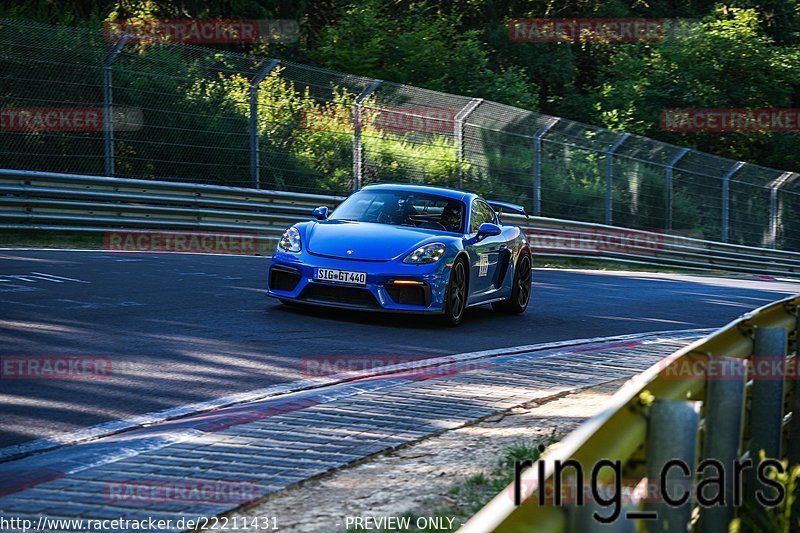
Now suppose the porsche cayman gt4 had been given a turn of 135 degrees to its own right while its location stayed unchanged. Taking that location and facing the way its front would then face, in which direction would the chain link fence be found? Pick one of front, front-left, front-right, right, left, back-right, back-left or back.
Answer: front

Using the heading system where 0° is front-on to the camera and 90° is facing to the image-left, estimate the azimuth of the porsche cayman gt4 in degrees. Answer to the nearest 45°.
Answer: approximately 45°

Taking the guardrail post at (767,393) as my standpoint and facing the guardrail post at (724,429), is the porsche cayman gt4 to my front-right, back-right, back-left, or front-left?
back-right

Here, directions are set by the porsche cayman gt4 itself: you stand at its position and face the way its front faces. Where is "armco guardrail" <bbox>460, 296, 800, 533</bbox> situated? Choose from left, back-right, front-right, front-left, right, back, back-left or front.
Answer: front-left

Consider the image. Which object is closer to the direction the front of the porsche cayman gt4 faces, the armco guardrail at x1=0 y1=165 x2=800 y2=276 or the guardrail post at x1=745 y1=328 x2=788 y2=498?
the guardrail post

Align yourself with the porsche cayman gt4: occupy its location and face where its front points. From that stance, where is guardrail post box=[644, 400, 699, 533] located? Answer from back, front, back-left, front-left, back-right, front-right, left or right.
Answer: front-left
